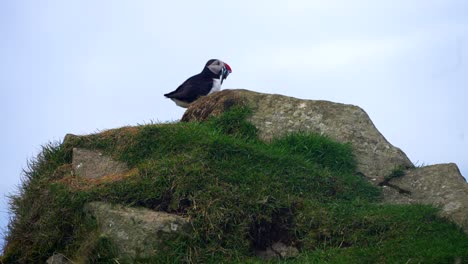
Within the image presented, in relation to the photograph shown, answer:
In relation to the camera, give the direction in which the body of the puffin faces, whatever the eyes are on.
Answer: to the viewer's right

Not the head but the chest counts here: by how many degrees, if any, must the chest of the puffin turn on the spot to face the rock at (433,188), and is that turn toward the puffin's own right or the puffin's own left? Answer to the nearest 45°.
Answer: approximately 45° to the puffin's own right

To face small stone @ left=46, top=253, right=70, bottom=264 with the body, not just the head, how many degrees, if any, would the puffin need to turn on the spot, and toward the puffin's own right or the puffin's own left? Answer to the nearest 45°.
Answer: approximately 90° to the puffin's own right

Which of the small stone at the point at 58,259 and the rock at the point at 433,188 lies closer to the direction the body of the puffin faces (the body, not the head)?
the rock

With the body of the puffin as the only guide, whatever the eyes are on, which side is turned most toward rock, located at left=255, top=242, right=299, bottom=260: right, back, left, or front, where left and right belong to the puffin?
right
